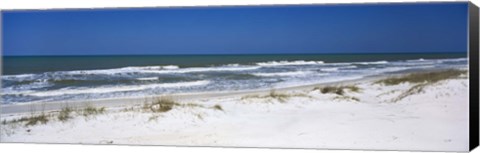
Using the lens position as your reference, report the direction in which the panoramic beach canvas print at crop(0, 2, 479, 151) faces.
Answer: facing the viewer and to the left of the viewer
